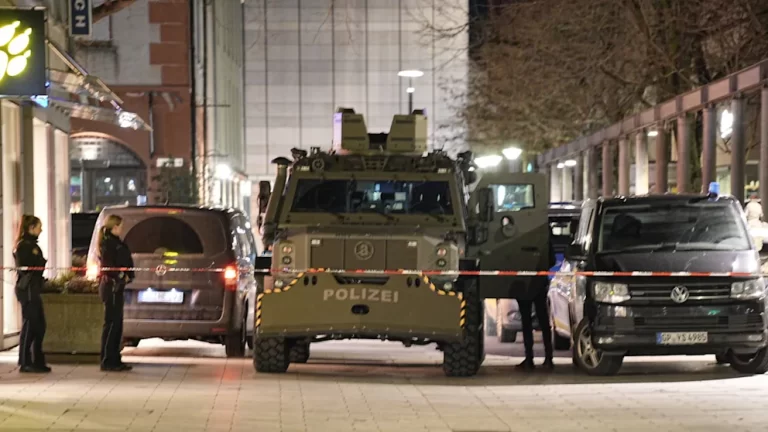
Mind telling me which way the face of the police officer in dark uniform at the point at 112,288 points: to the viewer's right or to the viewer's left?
to the viewer's right

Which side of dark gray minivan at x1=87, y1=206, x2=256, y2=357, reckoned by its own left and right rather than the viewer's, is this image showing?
back

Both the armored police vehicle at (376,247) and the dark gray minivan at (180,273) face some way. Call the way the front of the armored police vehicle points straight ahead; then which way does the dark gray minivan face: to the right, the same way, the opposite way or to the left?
the opposite way

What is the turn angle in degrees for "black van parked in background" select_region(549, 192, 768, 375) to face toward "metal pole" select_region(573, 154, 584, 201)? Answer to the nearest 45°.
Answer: approximately 180°

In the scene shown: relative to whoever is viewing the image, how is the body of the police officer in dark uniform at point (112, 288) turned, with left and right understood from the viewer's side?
facing to the right of the viewer

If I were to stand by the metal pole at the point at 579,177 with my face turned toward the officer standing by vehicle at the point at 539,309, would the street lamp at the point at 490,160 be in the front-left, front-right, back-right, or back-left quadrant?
back-right

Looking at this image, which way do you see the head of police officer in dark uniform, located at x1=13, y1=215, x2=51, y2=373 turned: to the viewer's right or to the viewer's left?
to the viewer's right
